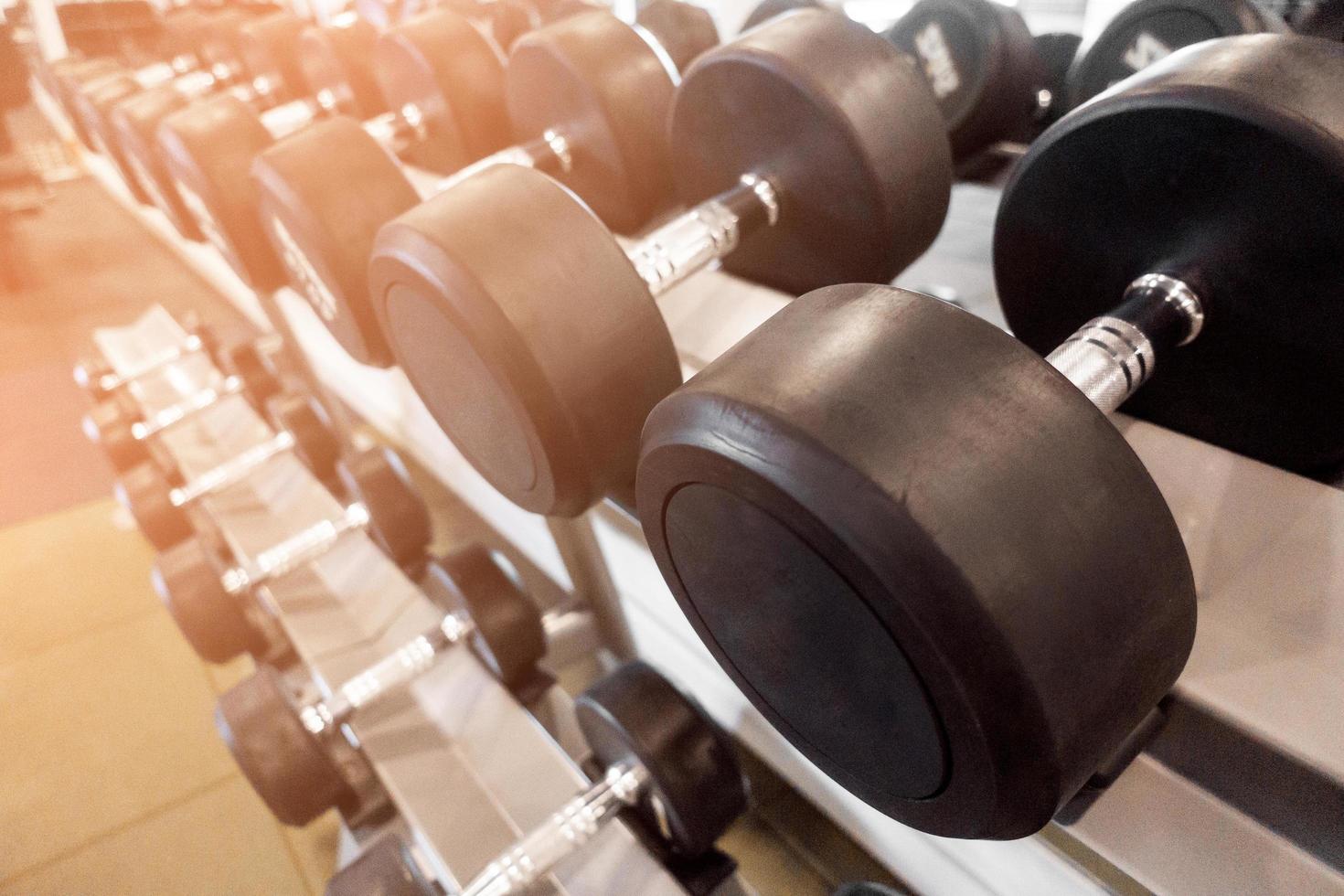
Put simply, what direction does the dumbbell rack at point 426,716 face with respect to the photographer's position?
facing the viewer and to the left of the viewer

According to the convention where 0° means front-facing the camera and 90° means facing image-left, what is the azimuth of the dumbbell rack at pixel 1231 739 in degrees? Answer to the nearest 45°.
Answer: approximately 45°

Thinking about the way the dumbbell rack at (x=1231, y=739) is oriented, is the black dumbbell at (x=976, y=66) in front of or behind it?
behind
